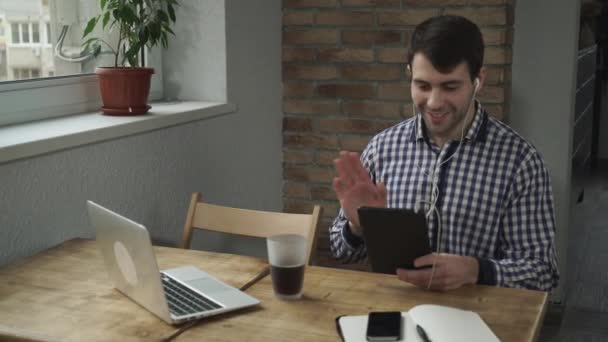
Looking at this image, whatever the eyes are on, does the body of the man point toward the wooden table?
yes

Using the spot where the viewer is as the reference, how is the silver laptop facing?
facing away from the viewer and to the right of the viewer

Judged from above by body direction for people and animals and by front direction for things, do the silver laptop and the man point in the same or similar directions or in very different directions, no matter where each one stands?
very different directions

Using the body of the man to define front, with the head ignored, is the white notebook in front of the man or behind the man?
in front

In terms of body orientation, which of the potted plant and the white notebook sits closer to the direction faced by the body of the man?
the white notebook

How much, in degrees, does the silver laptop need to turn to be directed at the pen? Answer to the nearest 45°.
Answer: approximately 90° to its right

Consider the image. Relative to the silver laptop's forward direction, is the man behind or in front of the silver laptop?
in front

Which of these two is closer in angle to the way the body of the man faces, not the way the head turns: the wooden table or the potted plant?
the wooden table

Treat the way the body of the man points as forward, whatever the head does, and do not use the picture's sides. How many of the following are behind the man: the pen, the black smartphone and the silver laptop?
0

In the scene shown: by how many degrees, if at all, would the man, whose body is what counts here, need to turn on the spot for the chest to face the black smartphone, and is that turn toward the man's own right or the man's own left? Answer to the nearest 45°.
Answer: approximately 45° to the man's own left

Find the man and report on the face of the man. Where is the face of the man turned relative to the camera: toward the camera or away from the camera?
toward the camera
